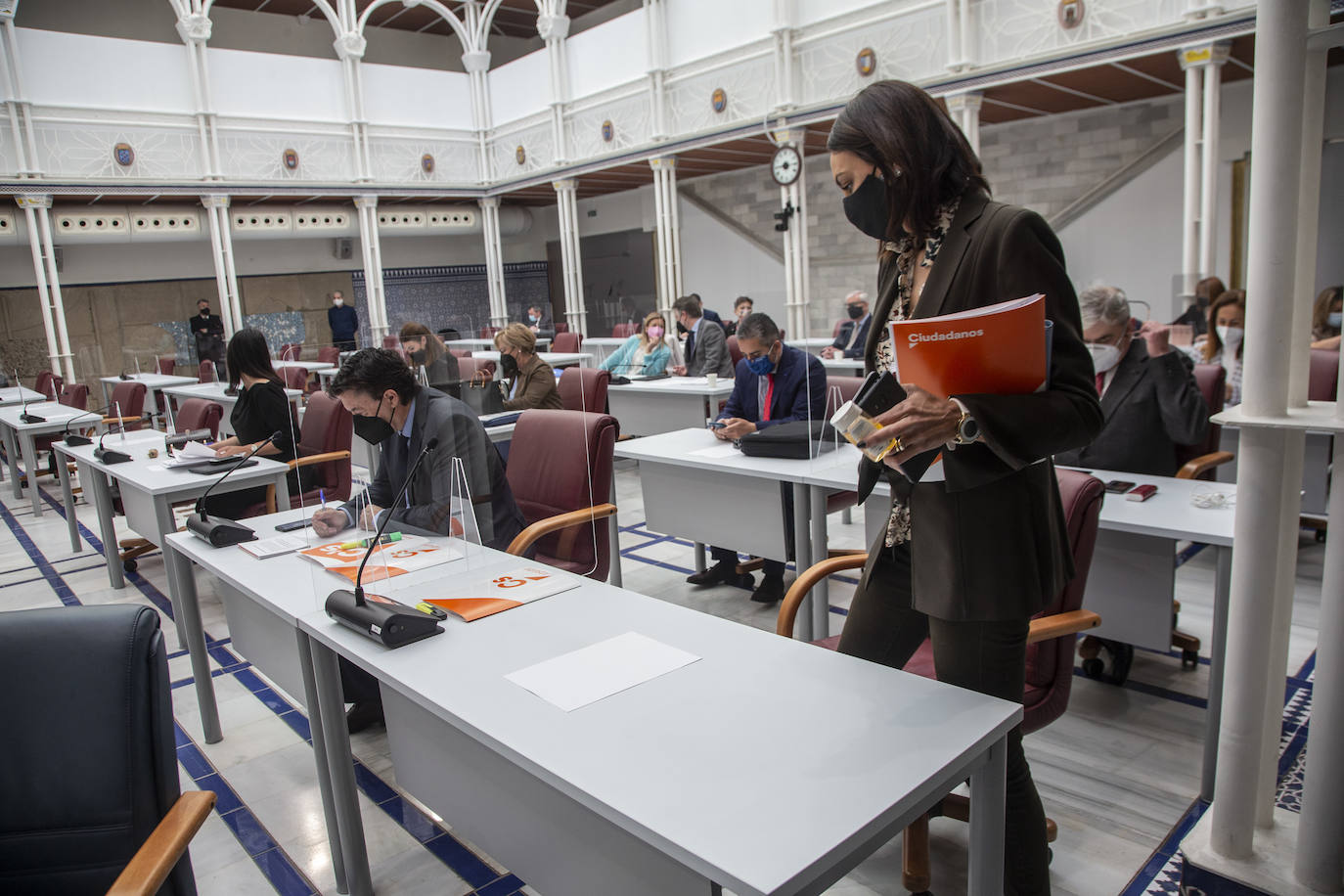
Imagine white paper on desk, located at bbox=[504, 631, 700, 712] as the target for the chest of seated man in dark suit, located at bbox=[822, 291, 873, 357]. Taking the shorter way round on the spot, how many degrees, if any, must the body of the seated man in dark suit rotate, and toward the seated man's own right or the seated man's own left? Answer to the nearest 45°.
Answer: approximately 45° to the seated man's own left

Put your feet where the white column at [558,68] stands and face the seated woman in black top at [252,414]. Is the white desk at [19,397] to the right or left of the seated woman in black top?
right

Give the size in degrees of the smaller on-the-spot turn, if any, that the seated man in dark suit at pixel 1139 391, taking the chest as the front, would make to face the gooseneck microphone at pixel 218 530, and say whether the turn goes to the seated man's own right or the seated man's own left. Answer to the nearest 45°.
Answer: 0° — they already face it

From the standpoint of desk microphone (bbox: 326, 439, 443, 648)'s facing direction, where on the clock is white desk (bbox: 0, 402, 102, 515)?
The white desk is roughly at 10 o'clock from the desk microphone.

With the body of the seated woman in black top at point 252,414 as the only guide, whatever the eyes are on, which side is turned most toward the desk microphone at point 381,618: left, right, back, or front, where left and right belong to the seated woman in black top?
left

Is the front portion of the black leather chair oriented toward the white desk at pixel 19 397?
no

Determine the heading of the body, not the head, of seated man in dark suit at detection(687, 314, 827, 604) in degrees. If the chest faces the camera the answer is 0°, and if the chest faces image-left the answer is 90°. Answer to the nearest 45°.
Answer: approximately 45°

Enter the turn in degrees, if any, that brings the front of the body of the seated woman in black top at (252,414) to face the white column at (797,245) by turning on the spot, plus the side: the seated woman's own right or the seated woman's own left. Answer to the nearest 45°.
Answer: approximately 135° to the seated woman's own right

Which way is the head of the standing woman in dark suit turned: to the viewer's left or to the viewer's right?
to the viewer's left

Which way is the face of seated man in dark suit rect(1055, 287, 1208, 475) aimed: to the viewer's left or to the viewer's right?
to the viewer's left

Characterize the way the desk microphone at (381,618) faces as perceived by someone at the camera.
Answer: facing away from the viewer and to the right of the viewer

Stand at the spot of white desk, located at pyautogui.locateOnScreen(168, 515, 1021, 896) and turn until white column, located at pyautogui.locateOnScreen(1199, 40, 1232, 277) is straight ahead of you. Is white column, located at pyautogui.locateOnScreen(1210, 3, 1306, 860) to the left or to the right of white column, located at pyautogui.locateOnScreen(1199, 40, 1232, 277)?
right

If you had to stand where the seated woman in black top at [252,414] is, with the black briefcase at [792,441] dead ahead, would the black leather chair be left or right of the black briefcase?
right

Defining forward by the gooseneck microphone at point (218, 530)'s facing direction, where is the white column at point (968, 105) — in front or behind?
in front

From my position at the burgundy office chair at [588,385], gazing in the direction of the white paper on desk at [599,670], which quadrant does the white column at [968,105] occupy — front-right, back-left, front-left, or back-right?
back-left
